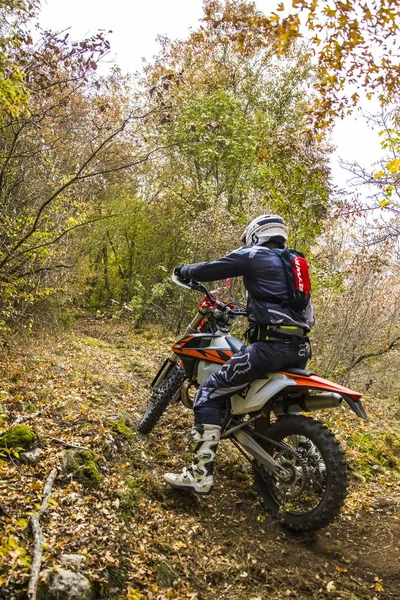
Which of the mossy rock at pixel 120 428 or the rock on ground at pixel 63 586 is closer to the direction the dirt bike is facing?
the mossy rock

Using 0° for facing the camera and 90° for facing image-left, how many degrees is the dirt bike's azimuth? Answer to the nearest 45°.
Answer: approximately 135°

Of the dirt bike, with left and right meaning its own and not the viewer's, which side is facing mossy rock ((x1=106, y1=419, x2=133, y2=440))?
front

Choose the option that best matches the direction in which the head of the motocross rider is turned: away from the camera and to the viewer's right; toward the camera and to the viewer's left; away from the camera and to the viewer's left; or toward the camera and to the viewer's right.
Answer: away from the camera and to the viewer's left

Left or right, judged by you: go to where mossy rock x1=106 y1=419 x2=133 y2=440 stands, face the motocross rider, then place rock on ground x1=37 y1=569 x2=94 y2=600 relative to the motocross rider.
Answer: right

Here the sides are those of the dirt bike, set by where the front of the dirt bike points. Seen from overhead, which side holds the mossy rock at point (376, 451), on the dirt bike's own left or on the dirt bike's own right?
on the dirt bike's own right

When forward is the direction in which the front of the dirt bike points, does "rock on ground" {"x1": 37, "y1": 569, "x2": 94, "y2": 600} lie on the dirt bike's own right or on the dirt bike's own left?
on the dirt bike's own left

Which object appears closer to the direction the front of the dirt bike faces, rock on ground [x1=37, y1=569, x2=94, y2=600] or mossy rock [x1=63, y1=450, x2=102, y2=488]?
the mossy rock

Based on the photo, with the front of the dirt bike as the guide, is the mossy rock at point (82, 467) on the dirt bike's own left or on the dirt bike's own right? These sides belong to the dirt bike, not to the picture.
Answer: on the dirt bike's own left
